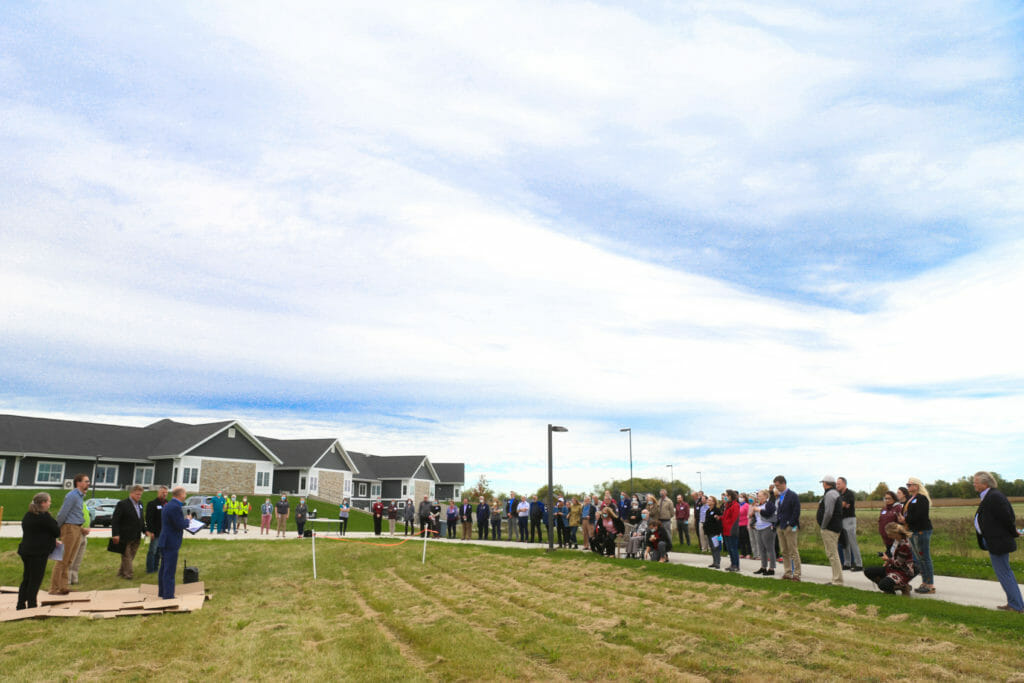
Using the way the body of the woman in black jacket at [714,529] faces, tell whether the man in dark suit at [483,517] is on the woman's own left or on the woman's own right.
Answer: on the woman's own right

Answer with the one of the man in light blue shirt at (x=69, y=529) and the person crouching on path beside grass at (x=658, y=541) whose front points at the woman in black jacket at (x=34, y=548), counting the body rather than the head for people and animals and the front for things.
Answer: the person crouching on path beside grass

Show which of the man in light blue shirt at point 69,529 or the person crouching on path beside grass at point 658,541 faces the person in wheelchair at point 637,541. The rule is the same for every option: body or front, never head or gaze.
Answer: the man in light blue shirt

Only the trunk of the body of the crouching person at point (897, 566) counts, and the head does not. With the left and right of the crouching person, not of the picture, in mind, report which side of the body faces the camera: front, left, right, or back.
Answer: left

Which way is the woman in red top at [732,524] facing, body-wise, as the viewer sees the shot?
to the viewer's left

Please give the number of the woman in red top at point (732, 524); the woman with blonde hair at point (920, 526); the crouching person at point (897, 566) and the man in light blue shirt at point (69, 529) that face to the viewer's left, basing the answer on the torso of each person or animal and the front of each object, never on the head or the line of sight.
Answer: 3

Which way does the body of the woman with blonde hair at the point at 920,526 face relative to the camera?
to the viewer's left

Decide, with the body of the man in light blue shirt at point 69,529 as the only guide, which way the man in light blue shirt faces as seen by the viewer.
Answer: to the viewer's right
